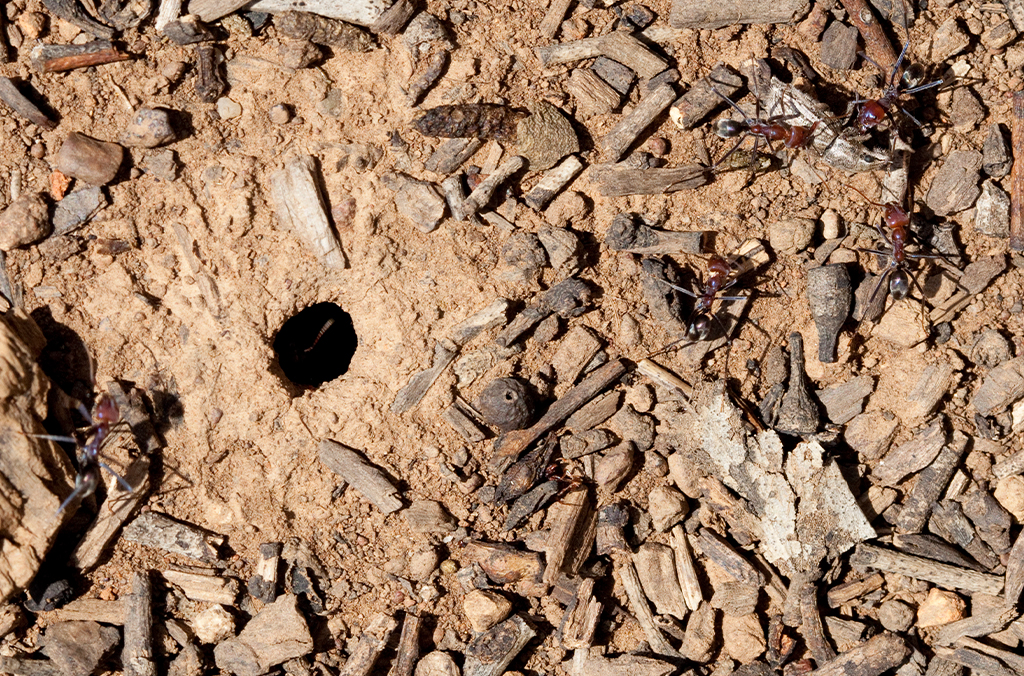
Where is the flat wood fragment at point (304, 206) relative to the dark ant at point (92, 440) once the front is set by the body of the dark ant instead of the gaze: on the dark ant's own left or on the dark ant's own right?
on the dark ant's own right

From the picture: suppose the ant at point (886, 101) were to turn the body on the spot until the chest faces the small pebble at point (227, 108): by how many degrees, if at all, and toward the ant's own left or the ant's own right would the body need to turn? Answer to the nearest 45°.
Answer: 0° — it already faces it

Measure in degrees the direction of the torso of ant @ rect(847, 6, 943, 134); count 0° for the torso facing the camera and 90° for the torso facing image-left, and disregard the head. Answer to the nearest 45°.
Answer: approximately 45°

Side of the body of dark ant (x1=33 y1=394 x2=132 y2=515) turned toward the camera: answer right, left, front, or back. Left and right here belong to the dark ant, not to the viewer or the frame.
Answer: back

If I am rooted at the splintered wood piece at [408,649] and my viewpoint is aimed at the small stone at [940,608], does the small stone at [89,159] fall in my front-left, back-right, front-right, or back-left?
back-left

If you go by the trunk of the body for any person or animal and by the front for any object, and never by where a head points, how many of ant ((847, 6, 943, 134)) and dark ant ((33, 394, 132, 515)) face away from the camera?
1

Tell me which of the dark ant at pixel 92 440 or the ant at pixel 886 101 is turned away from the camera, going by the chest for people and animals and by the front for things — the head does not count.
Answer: the dark ant

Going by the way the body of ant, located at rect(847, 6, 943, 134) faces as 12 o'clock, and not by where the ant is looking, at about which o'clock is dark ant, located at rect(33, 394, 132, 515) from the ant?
The dark ant is roughly at 12 o'clock from the ant.

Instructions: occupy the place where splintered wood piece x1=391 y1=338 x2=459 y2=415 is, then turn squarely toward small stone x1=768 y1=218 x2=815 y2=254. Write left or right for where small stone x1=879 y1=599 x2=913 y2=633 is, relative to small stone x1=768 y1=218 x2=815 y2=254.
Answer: right
